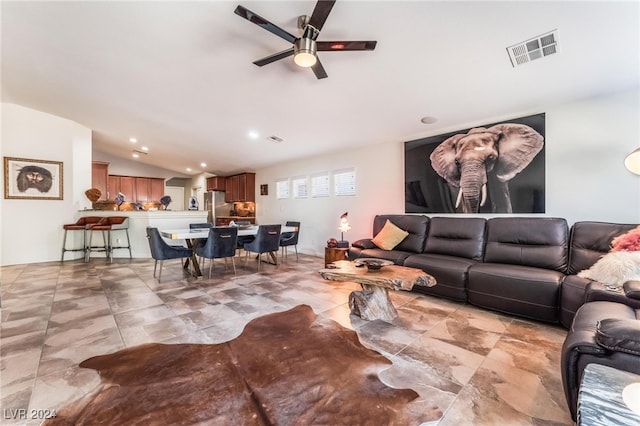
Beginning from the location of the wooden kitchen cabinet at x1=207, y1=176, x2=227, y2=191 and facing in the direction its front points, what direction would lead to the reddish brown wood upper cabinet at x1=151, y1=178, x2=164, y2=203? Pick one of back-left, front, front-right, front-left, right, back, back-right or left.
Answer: right

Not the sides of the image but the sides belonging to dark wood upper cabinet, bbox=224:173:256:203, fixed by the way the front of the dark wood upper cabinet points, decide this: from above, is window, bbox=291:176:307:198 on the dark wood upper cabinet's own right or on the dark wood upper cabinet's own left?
on the dark wood upper cabinet's own left

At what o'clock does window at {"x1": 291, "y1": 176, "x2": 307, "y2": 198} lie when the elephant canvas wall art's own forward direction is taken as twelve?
The window is roughly at 2 o'clock from the elephant canvas wall art.

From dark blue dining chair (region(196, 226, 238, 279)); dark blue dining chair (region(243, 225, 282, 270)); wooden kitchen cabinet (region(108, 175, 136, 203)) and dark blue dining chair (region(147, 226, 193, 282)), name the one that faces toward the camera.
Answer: the wooden kitchen cabinet

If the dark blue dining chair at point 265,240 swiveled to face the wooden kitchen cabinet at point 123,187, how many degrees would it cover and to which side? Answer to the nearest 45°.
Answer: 0° — it already faces it

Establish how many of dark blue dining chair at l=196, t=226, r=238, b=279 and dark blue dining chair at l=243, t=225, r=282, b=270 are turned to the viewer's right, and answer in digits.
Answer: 0

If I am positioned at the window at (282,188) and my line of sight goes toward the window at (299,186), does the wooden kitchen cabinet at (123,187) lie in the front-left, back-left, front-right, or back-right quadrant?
back-right

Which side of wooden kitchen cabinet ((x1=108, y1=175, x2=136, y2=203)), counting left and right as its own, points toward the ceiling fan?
front

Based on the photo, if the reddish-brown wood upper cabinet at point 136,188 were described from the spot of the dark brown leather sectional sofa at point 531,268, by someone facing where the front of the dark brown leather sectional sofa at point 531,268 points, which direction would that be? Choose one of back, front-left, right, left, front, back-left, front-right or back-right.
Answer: front-right

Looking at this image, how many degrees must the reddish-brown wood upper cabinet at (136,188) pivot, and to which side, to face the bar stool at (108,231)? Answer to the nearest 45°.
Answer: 0° — it already faces it

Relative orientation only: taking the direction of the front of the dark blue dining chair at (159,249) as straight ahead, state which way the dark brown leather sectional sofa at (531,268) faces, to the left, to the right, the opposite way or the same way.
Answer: the opposite way

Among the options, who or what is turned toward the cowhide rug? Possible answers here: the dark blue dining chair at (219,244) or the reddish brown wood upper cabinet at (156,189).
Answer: the reddish brown wood upper cabinet

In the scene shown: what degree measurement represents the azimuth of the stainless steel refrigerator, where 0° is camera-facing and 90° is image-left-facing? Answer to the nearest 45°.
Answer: approximately 45°

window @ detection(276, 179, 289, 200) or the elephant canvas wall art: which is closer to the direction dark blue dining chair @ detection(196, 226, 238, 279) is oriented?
the window

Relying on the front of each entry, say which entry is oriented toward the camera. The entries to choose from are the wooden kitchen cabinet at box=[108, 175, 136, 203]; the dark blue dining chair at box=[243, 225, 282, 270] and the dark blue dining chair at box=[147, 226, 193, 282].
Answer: the wooden kitchen cabinet

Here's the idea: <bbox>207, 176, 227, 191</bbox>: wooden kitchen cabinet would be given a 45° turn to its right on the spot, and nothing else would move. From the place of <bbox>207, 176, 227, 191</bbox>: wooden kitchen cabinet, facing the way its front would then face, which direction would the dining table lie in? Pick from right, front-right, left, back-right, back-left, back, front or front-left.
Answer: left

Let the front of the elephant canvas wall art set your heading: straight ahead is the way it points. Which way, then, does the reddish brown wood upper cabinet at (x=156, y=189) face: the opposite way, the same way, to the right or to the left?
to the left

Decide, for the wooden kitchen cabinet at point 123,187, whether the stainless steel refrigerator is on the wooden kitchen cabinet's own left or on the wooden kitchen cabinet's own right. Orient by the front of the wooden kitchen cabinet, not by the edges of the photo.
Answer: on the wooden kitchen cabinet's own left

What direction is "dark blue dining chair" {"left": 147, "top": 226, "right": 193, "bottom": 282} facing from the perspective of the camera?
to the viewer's right
